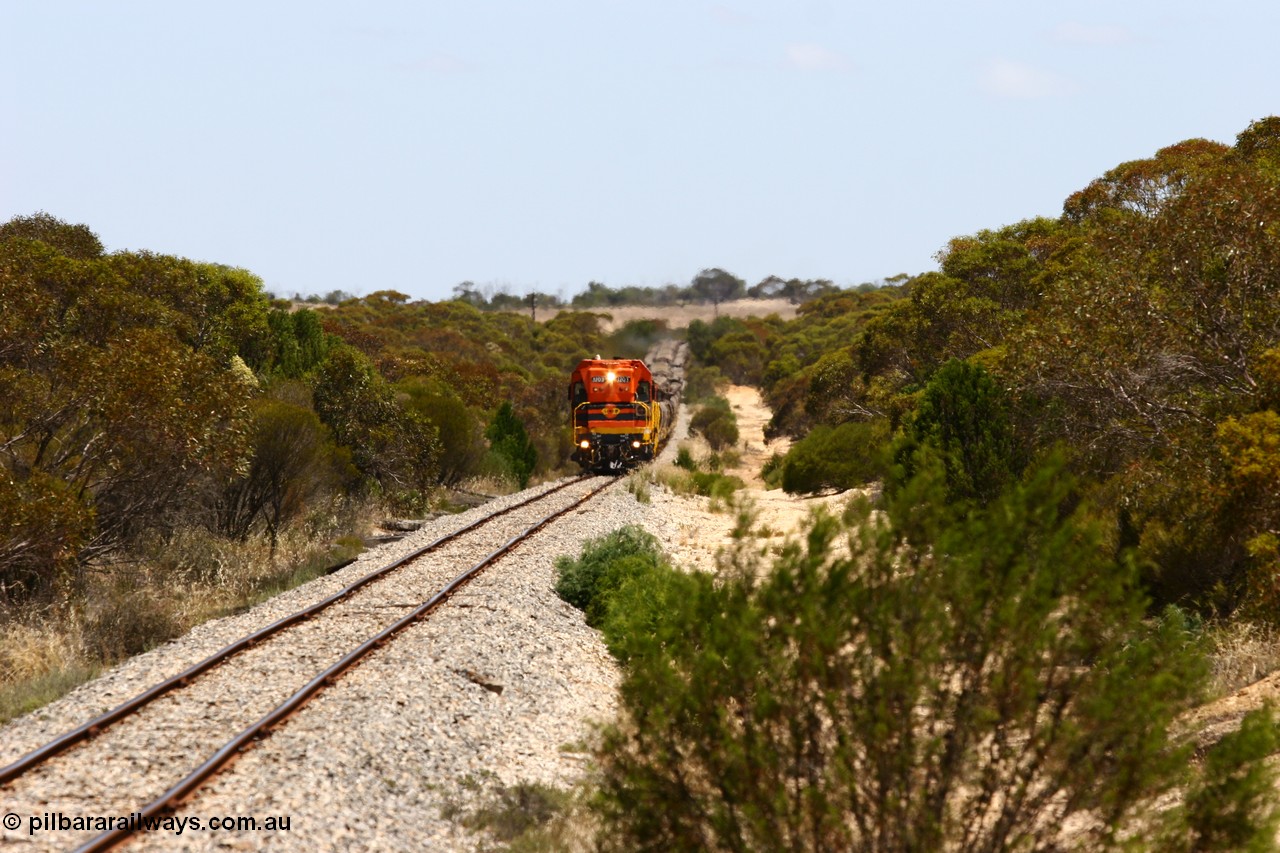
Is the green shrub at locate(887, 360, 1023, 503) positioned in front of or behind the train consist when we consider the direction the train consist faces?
in front

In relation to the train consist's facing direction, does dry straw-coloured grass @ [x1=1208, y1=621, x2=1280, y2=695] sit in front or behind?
in front

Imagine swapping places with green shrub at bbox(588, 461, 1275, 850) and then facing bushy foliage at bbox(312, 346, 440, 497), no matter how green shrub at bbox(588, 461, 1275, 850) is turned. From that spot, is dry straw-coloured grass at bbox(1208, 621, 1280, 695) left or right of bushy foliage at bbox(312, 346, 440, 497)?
right

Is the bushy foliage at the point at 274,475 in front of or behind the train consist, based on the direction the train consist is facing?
in front

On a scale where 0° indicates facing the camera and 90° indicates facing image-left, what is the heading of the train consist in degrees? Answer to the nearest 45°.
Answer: approximately 0°

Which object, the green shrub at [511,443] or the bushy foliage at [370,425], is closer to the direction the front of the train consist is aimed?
the bushy foliage

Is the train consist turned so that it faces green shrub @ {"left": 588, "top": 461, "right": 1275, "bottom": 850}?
yes

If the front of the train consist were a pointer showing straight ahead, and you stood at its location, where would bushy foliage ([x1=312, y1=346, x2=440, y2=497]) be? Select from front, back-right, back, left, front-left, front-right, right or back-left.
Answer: front-right

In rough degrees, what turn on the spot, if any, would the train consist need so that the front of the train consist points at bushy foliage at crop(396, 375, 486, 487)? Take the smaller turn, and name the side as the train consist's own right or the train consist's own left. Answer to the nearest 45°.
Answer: approximately 90° to the train consist's own right

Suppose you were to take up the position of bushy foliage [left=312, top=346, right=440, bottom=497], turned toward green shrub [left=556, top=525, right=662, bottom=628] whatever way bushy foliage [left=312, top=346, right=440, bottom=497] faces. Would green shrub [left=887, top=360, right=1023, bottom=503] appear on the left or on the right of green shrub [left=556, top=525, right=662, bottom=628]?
left
